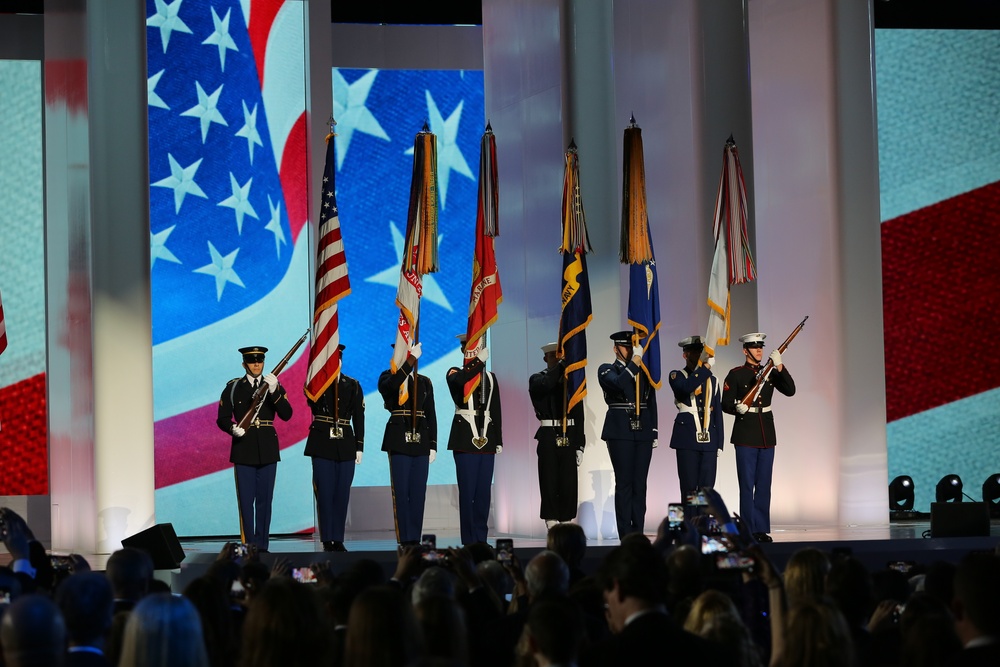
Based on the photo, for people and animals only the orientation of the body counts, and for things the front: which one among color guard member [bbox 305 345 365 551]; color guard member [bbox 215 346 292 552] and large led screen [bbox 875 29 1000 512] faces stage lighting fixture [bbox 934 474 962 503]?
the large led screen

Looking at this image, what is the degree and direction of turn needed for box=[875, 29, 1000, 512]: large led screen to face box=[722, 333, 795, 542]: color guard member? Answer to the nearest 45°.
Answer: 0° — it already faces them

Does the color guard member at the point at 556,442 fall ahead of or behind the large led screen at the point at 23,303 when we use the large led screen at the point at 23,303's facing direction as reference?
ahead

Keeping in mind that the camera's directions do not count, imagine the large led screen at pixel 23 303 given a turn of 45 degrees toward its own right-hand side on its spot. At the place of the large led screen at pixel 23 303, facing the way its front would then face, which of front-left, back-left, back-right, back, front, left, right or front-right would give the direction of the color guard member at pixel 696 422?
left

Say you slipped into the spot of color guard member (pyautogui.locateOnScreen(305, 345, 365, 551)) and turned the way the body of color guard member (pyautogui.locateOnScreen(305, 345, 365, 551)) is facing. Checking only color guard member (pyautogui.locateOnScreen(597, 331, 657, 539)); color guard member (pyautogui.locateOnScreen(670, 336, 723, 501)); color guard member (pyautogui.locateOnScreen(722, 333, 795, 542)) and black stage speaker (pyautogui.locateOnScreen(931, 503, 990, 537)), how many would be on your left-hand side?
4

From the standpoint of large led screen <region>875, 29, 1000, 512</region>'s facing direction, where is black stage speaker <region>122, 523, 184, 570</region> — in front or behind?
in front

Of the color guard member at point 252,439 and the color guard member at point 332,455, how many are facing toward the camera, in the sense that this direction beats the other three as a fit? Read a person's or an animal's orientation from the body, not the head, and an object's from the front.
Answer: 2

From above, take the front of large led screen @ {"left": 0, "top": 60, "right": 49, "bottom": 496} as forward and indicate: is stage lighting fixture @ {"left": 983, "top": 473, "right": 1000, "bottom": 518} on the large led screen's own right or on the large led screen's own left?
on the large led screen's own left

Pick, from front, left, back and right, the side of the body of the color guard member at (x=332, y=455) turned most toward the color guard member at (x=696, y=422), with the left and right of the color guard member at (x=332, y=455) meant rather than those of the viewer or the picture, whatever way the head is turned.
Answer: left

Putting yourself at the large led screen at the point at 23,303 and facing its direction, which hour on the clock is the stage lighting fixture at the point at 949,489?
The stage lighting fixture is roughly at 10 o'clock from the large led screen.
